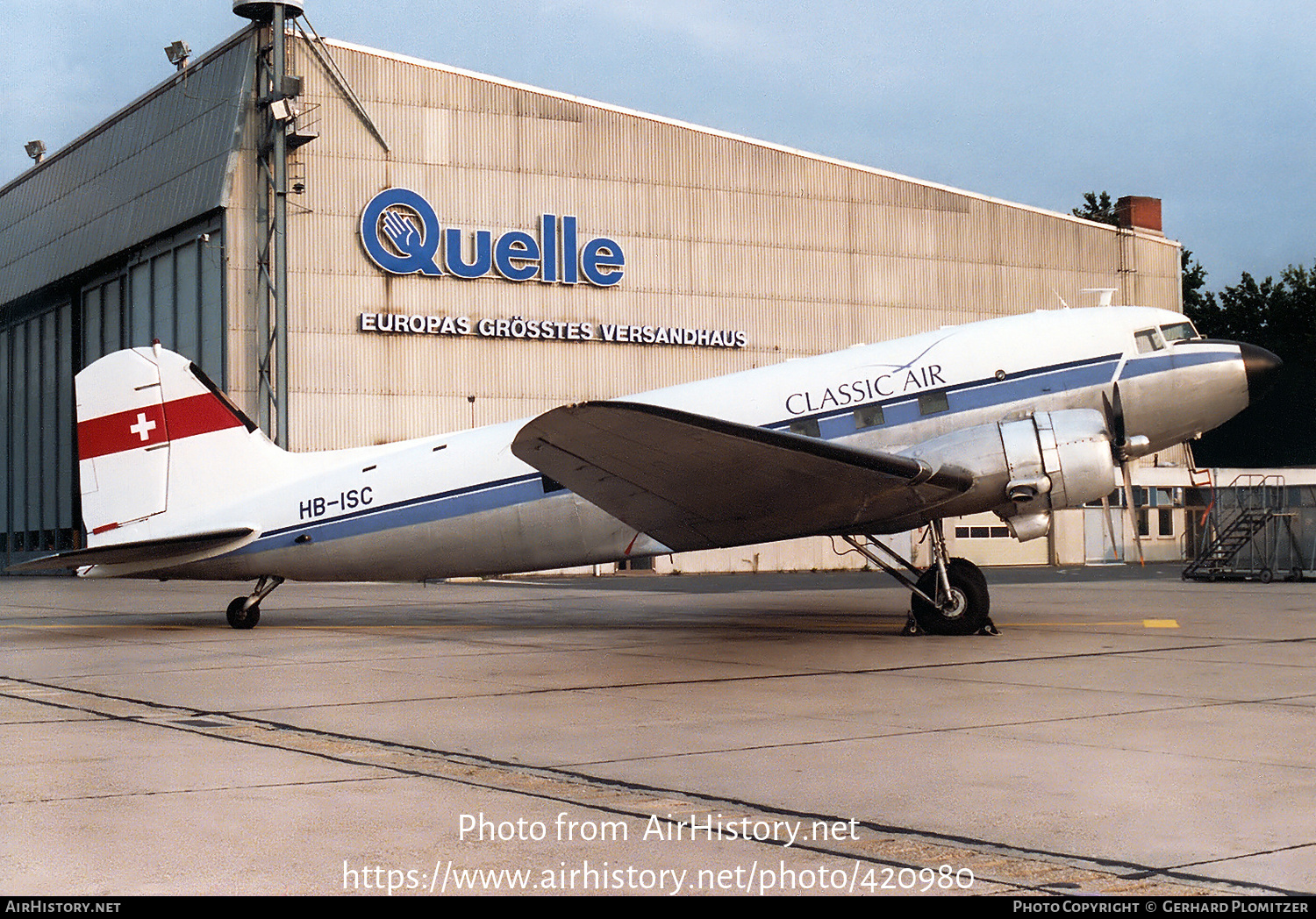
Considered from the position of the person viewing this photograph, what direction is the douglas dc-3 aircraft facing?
facing to the right of the viewer

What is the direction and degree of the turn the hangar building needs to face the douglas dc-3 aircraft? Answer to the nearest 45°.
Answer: approximately 45° to its left

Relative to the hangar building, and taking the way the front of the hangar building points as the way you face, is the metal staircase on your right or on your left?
on your left

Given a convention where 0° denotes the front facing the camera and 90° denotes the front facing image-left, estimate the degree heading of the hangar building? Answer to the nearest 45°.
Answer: approximately 45°

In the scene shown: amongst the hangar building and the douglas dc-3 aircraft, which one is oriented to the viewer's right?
the douglas dc-3 aircraft

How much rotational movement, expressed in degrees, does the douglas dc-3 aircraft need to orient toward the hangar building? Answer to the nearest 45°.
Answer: approximately 90° to its left

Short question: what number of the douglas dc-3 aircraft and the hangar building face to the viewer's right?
1
